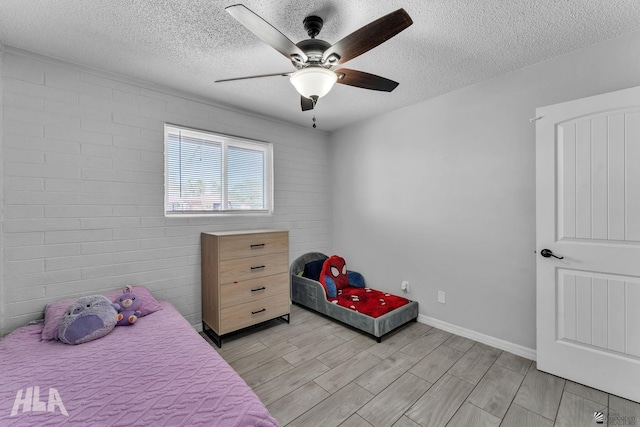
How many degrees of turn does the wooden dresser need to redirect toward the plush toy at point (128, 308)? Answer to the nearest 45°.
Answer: approximately 90° to its right

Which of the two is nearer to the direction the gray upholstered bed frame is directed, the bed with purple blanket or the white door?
the white door

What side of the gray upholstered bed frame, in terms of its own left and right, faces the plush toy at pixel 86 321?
right

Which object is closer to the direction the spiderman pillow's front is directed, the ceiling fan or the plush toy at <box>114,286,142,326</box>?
the ceiling fan

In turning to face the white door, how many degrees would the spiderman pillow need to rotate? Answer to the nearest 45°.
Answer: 0° — it already faces it

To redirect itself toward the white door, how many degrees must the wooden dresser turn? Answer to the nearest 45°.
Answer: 0° — it already faces it

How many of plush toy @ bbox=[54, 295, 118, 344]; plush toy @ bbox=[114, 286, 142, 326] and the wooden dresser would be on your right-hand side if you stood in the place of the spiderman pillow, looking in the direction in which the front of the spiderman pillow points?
3

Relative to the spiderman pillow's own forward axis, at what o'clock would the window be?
The window is roughly at 4 o'clock from the spiderman pillow.

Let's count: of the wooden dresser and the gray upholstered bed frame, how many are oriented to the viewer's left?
0

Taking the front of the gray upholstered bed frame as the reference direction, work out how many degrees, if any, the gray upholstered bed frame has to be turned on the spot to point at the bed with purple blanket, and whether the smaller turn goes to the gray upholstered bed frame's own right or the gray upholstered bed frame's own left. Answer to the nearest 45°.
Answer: approximately 90° to the gray upholstered bed frame's own right

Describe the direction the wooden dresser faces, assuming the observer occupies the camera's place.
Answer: facing the viewer and to the right of the viewer

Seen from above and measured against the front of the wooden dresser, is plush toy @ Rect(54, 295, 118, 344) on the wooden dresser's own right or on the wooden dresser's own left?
on the wooden dresser's own right
